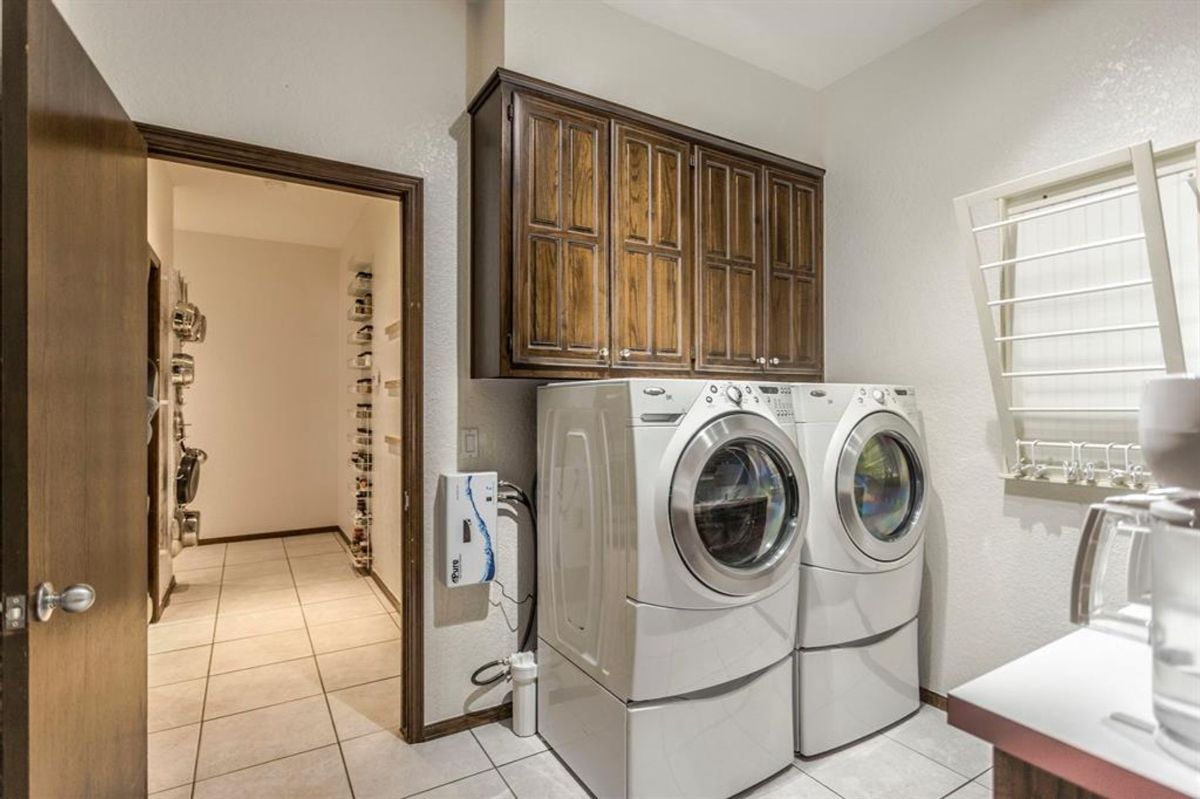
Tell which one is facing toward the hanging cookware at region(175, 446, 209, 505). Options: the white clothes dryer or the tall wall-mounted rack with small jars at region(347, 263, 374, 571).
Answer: the tall wall-mounted rack with small jars

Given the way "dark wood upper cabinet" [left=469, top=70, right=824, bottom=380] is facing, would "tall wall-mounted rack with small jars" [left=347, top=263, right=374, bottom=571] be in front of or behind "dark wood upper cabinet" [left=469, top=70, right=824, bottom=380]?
behind

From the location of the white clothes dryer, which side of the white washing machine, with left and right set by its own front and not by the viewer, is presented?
left

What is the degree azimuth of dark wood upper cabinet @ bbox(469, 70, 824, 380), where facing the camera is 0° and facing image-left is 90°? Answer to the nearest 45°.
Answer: approximately 315°

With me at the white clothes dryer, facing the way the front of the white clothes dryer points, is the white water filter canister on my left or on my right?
on my right

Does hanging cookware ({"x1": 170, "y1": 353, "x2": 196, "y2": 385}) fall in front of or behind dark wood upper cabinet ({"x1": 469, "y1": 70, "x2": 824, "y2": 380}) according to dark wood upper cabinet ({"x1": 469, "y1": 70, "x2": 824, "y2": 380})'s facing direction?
behind

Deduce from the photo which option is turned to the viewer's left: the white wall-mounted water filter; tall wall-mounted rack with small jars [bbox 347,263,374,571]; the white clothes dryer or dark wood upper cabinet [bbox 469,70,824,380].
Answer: the tall wall-mounted rack with small jars

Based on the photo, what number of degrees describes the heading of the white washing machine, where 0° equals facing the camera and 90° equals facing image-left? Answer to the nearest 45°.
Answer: approximately 315°
